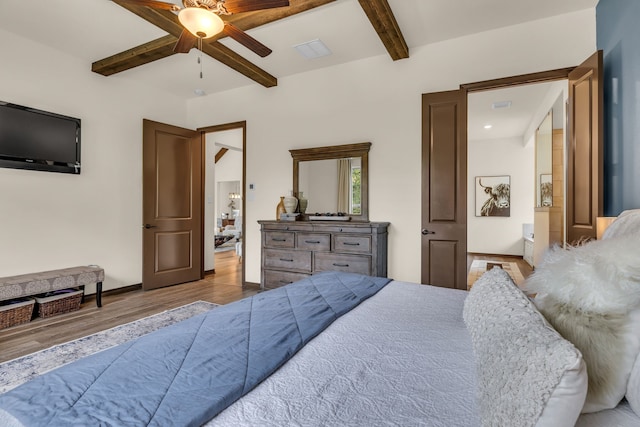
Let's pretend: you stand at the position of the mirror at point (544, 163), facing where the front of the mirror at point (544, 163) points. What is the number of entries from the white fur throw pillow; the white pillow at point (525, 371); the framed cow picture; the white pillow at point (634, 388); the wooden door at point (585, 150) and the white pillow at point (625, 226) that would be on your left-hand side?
5

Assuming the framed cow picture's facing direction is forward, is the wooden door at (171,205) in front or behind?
in front

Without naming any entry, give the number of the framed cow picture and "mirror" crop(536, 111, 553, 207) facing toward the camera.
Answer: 1

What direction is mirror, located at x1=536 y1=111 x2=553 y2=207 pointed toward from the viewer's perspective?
to the viewer's left

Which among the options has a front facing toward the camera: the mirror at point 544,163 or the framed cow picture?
the framed cow picture

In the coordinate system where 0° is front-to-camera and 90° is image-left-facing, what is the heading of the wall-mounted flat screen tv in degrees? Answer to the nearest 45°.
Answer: approximately 315°

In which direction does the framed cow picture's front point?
toward the camera

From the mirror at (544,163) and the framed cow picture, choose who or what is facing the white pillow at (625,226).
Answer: the framed cow picture

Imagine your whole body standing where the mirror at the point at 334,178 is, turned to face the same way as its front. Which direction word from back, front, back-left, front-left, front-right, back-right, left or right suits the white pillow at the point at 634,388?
front-left

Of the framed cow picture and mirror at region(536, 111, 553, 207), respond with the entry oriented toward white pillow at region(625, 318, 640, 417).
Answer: the framed cow picture

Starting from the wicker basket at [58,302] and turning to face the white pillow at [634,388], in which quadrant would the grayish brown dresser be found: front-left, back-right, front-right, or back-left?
front-left

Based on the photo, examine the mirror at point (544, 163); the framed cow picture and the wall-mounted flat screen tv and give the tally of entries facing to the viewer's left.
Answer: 1

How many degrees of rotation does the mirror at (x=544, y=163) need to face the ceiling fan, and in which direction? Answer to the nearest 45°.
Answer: approximately 90° to its left

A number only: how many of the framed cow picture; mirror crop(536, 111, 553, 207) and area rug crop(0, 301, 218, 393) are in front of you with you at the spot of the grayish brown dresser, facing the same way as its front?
1

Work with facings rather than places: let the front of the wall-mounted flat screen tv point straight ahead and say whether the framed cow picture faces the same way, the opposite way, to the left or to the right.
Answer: to the right

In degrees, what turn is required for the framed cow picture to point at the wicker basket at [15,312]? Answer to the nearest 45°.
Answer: approximately 45° to its right

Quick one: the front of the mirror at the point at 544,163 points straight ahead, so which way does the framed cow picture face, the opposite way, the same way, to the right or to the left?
to the left

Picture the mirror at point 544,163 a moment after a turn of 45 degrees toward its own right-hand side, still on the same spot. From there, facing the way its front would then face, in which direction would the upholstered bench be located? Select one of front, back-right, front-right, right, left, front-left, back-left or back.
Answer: left
